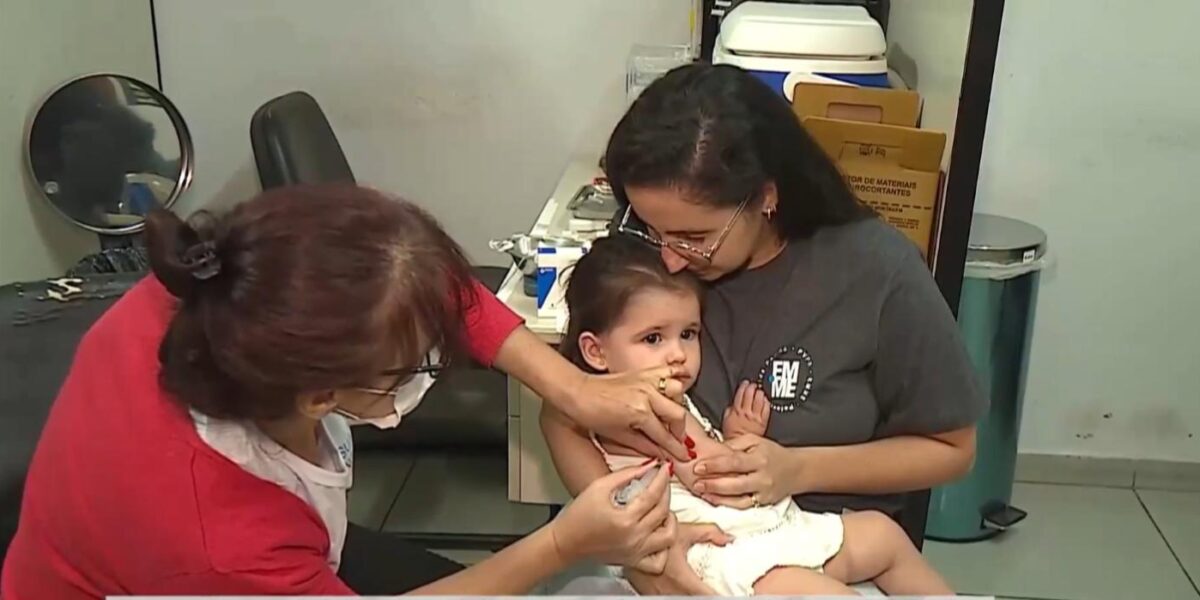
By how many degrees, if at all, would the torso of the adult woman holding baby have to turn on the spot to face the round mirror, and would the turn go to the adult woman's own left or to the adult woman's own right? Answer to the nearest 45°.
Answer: approximately 90° to the adult woman's own right

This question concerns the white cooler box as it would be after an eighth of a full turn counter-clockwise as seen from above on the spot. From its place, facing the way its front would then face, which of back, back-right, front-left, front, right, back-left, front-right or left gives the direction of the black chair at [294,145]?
back-right

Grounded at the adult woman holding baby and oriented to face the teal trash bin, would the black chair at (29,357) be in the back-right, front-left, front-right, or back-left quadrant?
back-left

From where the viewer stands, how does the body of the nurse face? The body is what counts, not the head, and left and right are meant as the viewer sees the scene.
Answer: facing to the right of the viewer

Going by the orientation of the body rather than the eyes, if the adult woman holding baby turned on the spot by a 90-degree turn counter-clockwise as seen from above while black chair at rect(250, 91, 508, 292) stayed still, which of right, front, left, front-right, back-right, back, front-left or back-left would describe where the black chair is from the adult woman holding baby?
back

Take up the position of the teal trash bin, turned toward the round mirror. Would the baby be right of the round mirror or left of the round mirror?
left

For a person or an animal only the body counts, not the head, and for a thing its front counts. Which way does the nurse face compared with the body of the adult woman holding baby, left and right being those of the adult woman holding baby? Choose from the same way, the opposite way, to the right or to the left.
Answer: the opposite way

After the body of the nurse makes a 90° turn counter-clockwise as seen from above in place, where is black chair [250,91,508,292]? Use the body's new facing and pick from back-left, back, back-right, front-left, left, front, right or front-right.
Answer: front

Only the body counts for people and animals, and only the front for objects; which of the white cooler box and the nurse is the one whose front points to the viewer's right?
the nurse

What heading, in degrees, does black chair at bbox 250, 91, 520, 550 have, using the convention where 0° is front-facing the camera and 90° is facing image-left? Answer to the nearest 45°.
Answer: approximately 315°

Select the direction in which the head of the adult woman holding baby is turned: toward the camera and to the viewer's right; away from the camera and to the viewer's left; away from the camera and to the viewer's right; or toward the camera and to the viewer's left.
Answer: toward the camera and to the viewer's left

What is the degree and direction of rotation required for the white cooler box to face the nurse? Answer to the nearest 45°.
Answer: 0° — it already faces them
